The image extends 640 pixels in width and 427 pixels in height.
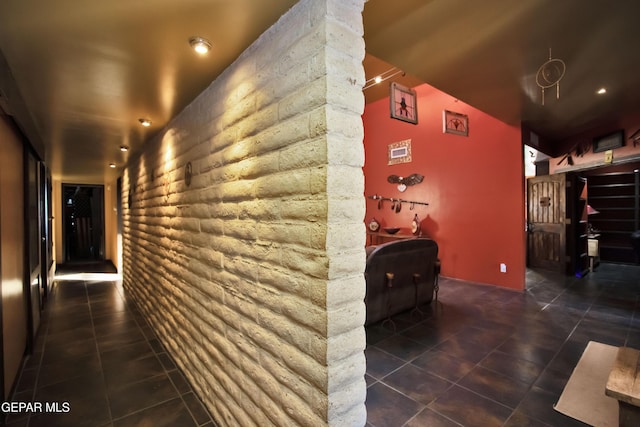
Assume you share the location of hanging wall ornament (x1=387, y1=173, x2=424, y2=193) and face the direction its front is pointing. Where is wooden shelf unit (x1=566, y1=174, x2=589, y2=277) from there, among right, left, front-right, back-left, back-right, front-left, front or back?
left

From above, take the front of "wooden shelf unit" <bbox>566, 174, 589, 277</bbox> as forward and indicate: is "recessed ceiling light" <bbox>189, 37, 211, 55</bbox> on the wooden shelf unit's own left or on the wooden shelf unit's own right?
on the wooden shelf unit's own right

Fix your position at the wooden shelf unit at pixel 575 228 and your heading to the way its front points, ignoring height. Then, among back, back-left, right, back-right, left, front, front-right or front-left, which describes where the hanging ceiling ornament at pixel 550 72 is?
front-right

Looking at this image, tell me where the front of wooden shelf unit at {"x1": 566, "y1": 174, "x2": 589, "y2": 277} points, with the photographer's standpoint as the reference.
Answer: facing the viewer and to the right of the viewer

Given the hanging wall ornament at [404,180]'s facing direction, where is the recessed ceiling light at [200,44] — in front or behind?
in front

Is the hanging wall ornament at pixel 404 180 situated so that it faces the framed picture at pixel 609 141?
no

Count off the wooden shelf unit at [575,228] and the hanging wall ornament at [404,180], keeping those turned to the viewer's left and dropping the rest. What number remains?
0

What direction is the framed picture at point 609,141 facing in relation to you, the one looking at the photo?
facing the viewer and to the left of the viewer

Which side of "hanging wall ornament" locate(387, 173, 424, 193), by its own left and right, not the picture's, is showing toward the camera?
front

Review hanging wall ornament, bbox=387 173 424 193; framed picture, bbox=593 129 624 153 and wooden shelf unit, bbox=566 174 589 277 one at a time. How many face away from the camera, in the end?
0

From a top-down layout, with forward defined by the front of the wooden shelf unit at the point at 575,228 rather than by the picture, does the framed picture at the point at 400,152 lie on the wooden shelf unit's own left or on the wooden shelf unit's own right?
on the wooden shelf unit's own right

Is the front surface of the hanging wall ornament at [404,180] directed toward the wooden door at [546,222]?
no

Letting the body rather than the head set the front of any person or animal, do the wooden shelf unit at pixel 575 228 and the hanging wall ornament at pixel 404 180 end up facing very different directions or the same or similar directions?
same or similar directions

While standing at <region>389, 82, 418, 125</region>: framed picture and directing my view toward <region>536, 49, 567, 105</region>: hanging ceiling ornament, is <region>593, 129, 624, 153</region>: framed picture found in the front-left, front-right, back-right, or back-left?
front-left

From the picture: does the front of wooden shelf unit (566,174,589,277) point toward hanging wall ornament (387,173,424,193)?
no
